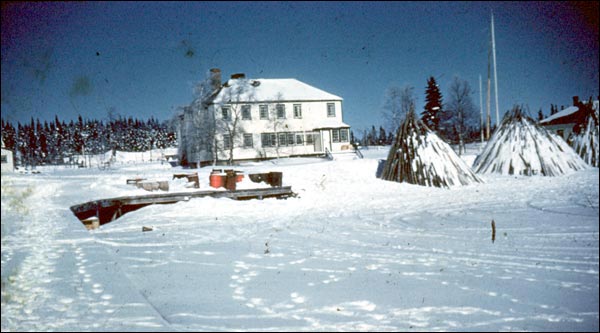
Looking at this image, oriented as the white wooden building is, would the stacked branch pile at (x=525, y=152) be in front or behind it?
in front

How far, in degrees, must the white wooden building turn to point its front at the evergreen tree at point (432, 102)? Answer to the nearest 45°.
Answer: approximately 45° to its left

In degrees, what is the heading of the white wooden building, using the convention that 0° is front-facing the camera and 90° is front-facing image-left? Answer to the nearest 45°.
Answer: approximately 315°

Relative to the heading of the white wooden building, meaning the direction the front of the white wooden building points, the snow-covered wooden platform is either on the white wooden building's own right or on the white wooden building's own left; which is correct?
on the white wooden building's own right

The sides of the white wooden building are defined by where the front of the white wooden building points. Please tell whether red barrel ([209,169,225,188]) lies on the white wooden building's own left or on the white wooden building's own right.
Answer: on the white wooden building's own right
